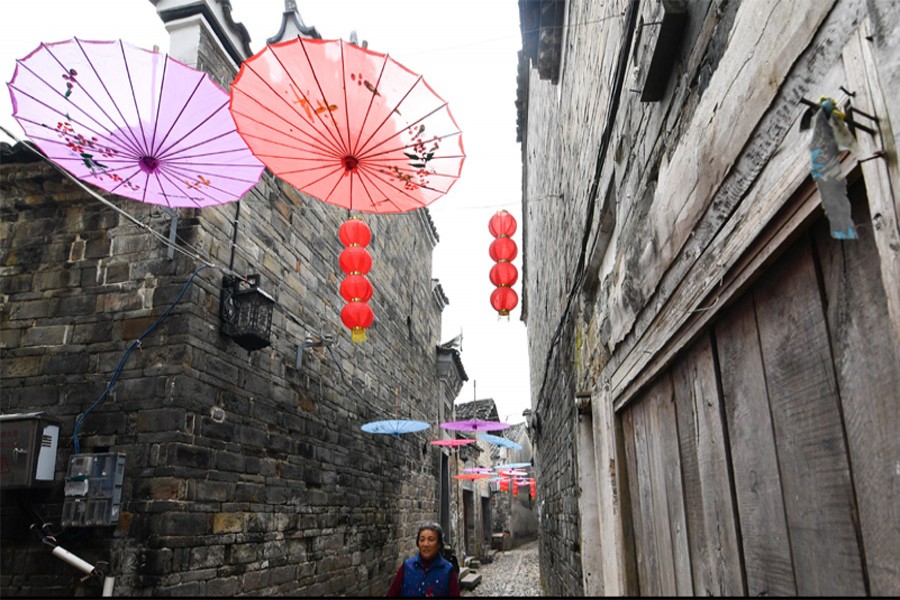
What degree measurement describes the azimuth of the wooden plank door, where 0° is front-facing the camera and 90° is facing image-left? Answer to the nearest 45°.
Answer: approximately 45°

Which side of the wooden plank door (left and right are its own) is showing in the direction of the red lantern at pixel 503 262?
right

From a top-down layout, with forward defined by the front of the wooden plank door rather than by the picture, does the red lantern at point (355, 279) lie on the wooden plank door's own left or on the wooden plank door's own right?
on the wooden plank door's own right

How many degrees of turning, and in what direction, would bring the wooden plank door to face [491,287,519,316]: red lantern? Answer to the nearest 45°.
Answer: approximately 90° to its right

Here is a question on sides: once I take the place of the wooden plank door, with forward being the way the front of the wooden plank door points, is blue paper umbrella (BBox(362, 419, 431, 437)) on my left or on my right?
on my right

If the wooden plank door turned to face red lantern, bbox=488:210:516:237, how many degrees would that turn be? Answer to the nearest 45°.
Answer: approximately 90° to its right

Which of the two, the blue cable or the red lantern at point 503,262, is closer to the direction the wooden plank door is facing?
the blue cable

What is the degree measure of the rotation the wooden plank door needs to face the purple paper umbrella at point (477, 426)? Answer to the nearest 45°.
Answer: approximately 90° to its right

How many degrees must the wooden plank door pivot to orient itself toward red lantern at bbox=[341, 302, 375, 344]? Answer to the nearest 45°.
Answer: approximately 90° to its right
